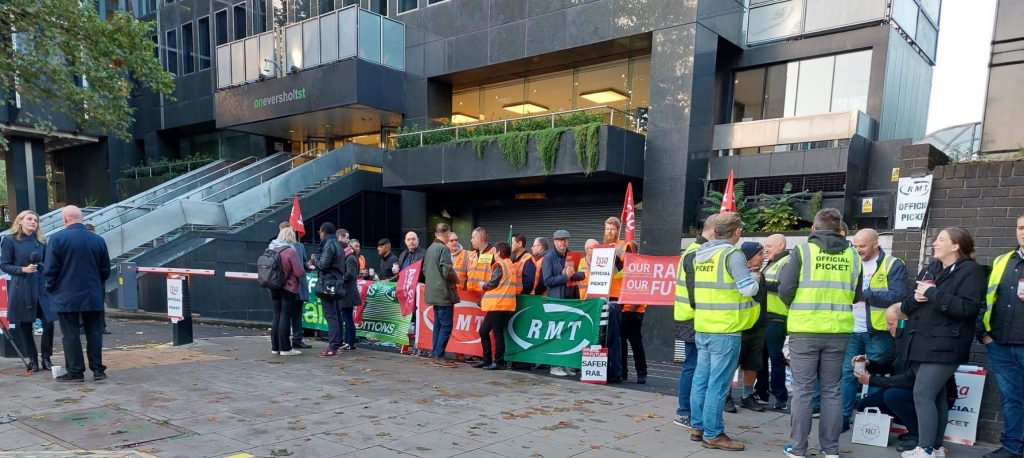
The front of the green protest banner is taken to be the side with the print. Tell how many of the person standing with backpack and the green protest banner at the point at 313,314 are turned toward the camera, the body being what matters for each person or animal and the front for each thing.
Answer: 1

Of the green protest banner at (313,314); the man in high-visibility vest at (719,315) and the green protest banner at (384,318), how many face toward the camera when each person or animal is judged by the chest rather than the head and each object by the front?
2

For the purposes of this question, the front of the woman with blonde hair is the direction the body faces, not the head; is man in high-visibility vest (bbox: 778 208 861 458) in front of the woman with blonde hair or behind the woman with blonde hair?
in front

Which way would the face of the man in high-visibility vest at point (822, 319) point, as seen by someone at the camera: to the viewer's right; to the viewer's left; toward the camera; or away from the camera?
away from the camera

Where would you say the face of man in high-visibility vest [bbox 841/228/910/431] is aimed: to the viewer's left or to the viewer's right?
to the viewer's left

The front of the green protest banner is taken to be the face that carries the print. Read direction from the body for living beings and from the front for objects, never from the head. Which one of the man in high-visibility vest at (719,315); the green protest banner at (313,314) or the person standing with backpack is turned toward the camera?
the green protest banner

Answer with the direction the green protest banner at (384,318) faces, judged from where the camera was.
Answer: facing the viewer

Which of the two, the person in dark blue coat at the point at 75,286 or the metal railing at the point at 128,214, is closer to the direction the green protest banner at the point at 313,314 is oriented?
the person in dark blue coat

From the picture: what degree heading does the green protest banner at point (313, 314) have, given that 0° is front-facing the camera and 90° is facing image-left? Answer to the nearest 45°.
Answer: approximately 0°

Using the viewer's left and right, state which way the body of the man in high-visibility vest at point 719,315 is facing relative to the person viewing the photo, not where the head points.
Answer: facing away from the viewer and to the right of the viewer
